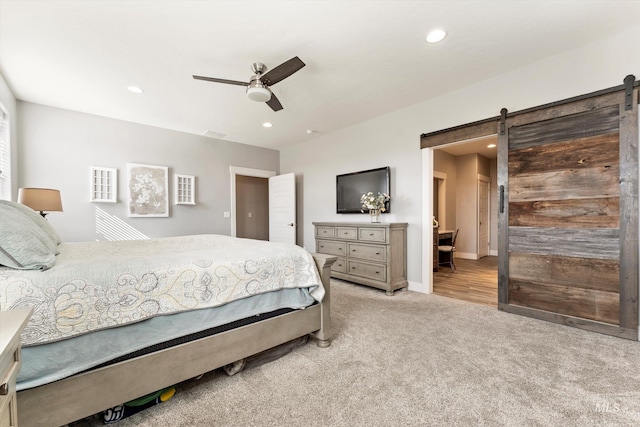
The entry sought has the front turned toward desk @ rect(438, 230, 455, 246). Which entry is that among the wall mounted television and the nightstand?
the nightstand

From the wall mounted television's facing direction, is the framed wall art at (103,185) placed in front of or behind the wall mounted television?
in front

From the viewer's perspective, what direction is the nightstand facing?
to the viewer's right

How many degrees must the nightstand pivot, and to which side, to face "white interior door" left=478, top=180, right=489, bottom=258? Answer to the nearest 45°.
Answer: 0° — it already faces it

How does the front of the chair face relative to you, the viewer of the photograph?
facing to the left of the viewer

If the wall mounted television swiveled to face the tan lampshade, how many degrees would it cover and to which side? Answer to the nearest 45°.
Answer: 0° — it already faces it

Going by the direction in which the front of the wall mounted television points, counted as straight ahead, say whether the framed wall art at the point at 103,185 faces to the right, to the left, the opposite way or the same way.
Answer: to the left

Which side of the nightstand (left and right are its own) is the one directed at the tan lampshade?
left

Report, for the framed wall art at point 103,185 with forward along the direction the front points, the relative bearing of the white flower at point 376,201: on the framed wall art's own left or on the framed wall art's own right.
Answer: on the framed wall art's own left

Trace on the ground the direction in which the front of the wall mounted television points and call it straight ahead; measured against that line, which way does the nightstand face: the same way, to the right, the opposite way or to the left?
the opposite way

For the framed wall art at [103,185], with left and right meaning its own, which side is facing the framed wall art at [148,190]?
left

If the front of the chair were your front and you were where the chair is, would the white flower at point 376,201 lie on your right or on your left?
on your left

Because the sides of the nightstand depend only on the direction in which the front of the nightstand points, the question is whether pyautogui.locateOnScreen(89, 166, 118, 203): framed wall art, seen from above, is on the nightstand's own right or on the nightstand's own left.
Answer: on the nightstand's own left
